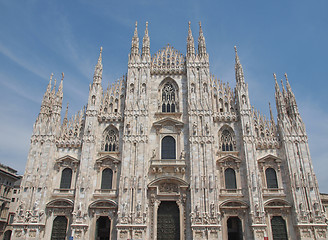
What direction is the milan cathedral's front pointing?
toward the camera
